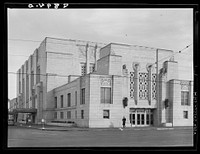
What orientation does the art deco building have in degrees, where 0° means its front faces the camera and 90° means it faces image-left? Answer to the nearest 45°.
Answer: approximately 315°
